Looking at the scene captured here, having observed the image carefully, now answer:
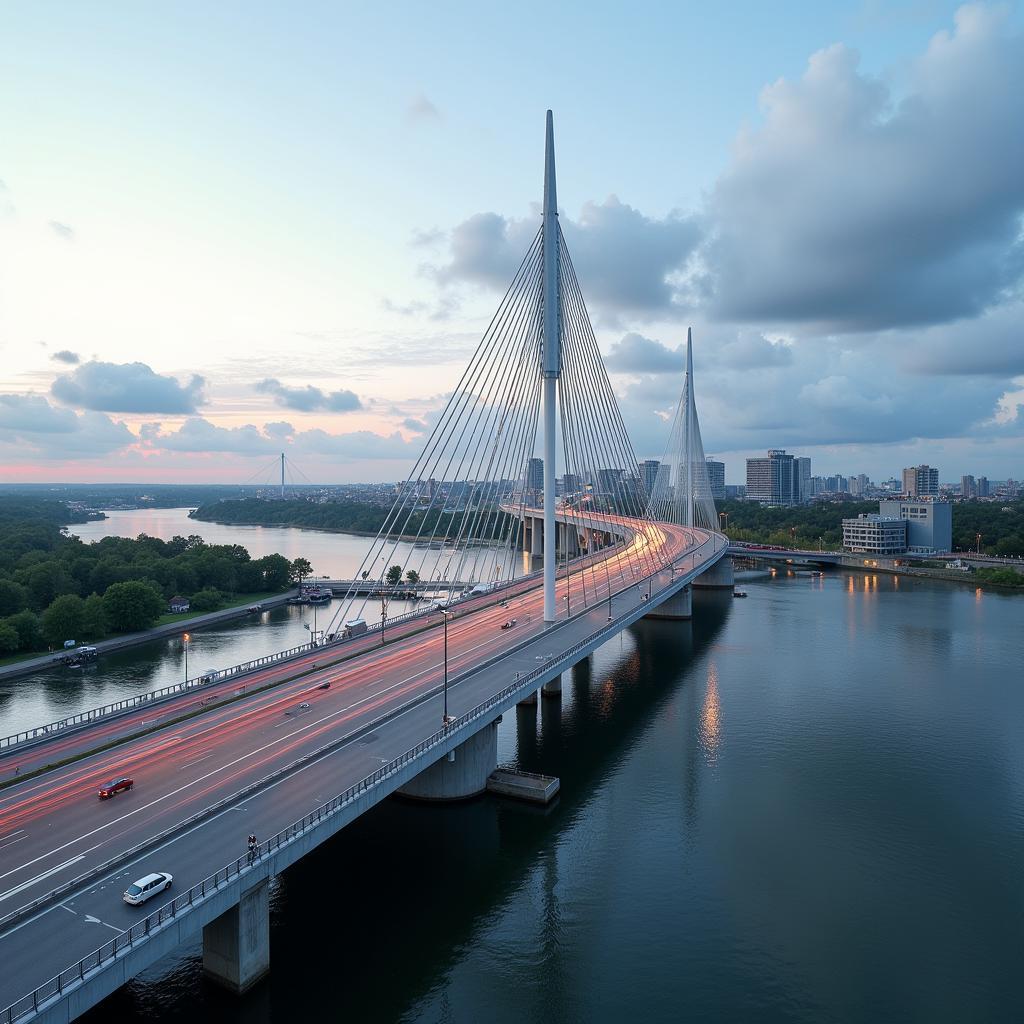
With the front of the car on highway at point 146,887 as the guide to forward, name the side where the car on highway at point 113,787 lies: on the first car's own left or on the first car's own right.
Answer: on the first car's own left

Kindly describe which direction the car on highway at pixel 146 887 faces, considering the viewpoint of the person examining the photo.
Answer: facing away from the viewer and to the right of the viewer
